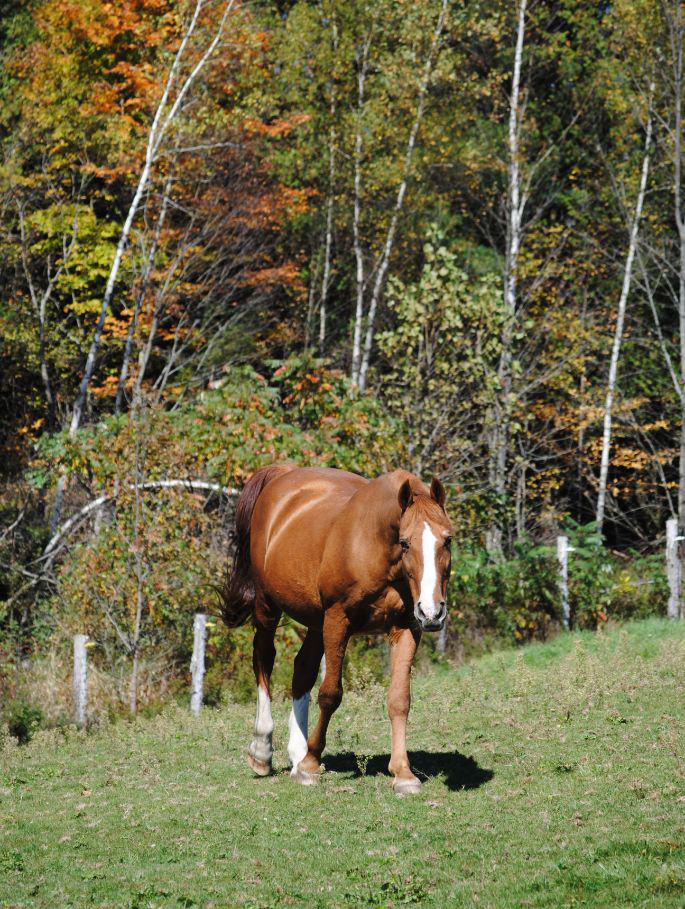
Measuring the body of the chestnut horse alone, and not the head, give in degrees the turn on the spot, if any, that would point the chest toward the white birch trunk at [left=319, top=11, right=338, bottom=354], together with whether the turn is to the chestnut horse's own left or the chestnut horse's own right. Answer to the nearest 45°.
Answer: approximately 135° to the chestnut horse's own left

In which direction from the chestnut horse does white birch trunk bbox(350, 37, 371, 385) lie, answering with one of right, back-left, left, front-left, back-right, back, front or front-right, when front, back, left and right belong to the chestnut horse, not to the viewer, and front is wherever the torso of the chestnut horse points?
back-left

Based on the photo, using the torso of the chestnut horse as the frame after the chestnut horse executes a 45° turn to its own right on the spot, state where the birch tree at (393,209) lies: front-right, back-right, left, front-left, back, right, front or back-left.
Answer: back

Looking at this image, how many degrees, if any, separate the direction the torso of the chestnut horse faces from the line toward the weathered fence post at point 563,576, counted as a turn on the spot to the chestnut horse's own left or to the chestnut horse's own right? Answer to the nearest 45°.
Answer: approximately 135° to the chestnut horse's own left

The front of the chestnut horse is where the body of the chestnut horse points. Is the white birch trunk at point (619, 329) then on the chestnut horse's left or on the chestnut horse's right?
on the chestnut horse's left

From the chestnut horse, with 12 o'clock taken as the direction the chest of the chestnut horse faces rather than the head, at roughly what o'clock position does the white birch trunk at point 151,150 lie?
The white birch trunk is roughly at 7 o'clock from the chestnut horse.

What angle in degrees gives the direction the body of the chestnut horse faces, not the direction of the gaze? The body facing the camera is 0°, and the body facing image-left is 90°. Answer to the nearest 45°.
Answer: approximately 315°
